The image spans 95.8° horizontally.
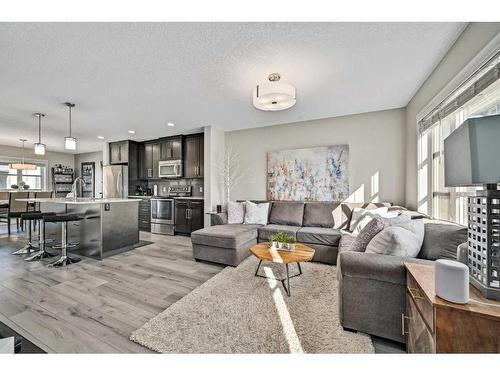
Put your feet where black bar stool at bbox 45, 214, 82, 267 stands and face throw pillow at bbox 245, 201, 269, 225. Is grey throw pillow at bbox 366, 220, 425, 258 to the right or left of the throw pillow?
right

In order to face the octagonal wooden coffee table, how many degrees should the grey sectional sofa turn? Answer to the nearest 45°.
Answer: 0° — it already faces it

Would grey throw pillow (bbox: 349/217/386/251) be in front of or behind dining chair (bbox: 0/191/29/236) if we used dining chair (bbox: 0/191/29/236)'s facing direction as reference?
behind

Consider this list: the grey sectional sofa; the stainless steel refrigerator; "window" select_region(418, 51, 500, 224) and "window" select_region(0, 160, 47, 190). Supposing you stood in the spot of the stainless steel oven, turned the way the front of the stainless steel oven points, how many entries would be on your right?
2

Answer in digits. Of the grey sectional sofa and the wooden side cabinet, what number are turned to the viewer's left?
1

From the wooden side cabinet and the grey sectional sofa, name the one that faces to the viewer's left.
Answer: the wooden side cabinet

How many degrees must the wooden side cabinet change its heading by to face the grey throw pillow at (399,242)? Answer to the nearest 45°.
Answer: approximately 45° to its right

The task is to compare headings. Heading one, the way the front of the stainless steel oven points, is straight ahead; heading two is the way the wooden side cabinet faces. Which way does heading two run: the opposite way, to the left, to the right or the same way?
to the right

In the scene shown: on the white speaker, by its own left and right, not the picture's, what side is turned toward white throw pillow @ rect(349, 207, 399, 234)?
right

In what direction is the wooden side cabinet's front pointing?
to the viewer's left

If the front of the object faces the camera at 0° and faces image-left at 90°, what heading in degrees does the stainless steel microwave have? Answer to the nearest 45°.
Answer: approximately 45°

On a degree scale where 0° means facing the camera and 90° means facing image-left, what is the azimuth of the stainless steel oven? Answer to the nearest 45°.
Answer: approximately 45°

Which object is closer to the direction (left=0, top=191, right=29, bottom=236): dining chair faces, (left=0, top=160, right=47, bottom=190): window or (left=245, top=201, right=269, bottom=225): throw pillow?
the window
